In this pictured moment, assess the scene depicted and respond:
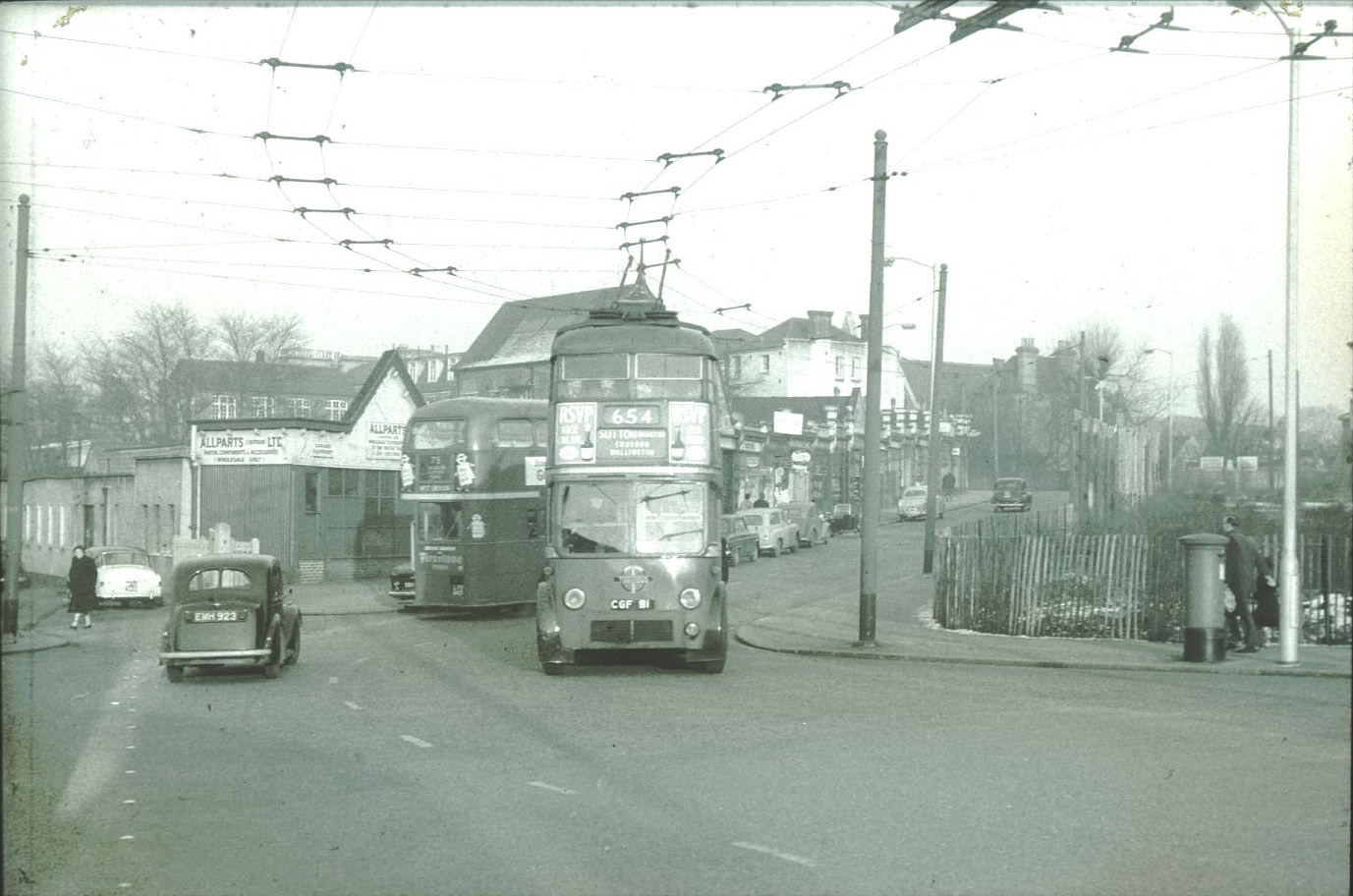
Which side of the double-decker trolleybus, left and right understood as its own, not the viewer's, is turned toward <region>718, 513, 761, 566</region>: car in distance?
back

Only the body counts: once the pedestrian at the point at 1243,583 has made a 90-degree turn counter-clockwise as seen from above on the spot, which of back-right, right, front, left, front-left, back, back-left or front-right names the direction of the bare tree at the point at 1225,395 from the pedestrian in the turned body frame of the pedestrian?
back

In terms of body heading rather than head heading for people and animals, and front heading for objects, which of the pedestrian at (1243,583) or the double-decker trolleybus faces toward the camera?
the double-decker trolleybus

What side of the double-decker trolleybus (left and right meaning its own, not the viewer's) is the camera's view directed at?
front

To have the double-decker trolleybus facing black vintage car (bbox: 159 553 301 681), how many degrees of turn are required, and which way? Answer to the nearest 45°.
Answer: approximately 90° to its right

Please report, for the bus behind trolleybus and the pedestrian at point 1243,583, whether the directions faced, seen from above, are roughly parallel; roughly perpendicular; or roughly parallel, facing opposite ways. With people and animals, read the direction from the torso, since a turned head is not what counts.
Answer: roughly perpendicular

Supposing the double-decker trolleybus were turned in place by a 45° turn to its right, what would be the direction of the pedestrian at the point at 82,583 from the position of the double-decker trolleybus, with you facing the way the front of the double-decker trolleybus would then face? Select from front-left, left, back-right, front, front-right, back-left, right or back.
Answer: right
